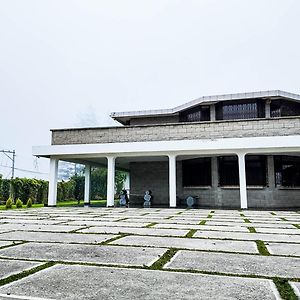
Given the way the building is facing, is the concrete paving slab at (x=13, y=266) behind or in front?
in front

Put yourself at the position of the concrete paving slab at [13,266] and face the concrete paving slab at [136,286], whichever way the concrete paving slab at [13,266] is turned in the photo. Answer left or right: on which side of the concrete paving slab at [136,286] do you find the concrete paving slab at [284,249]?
left

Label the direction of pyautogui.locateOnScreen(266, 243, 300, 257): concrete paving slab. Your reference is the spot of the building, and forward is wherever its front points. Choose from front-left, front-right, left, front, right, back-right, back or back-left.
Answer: front

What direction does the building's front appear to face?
toward the camera

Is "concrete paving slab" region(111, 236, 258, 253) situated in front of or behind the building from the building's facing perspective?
in front

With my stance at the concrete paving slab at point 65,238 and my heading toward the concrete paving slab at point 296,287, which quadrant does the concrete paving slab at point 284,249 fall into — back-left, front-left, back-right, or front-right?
front-left

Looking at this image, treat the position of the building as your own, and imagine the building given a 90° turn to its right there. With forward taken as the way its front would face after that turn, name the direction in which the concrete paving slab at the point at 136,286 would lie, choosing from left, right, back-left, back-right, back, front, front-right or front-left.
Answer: left

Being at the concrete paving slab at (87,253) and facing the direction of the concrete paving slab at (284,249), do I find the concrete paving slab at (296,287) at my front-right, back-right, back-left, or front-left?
front-right

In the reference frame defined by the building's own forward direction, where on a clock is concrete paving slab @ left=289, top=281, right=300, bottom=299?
The concrete paving slab is roughly at 12 o'clock from the building.
